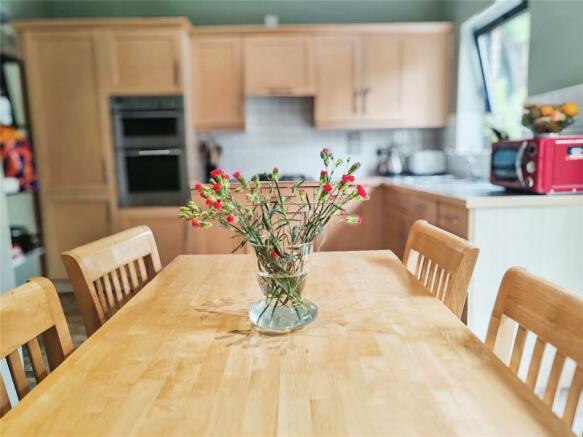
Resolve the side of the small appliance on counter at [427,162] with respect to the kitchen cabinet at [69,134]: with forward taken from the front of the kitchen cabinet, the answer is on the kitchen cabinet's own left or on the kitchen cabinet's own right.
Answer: on the kitchen cabinet's own left

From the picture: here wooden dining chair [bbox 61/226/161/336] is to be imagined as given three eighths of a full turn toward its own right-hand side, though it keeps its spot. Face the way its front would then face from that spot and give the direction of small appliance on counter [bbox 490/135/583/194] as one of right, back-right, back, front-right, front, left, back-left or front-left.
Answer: back

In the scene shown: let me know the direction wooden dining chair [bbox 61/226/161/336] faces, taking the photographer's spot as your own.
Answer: facing the viewer and to the right of the viewer

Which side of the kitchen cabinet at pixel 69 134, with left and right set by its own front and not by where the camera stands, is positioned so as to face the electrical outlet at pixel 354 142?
left

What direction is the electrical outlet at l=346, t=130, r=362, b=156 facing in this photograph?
toward the camera

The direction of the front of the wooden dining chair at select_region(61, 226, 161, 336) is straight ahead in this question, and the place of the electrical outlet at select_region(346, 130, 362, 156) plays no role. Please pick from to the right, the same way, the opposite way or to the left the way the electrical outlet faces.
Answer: to the right

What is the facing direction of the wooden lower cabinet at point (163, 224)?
toward the camera

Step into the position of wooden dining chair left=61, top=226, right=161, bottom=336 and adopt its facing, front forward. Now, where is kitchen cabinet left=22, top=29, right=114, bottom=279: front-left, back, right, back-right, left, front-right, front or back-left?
back-left

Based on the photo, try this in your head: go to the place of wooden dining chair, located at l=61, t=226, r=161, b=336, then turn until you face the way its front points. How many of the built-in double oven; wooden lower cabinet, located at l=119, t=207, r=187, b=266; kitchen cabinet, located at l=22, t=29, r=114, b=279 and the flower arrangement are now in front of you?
1

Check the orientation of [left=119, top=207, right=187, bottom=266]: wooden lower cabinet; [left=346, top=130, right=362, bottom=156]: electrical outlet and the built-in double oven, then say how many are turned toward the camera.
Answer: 3

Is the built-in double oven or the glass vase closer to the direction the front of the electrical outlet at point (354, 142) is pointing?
the glass vase

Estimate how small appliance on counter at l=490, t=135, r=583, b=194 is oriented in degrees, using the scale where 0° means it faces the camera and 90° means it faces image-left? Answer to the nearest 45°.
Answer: approximately 45°

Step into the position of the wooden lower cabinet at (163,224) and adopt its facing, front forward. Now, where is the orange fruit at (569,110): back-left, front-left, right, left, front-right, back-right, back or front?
front-left

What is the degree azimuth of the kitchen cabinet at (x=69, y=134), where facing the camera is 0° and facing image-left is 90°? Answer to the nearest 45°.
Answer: approximately 0°

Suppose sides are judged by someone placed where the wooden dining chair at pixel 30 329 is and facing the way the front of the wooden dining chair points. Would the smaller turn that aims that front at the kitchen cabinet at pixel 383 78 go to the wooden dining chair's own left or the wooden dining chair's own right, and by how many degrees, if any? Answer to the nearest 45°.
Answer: approximately 90° to the wooden dining chair's own left

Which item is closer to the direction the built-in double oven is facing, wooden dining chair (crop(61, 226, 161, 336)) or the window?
the wooden dining chair

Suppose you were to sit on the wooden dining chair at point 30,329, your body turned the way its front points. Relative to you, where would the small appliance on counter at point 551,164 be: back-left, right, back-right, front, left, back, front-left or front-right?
front-left

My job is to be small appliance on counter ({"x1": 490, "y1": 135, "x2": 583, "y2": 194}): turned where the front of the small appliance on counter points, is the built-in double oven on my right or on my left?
on my right
